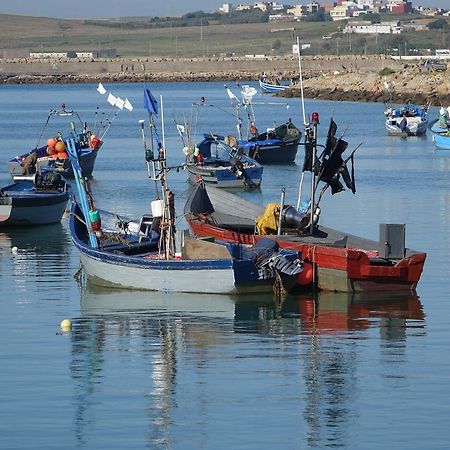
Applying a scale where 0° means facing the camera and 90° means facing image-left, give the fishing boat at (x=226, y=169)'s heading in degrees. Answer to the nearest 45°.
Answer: approximately 135°

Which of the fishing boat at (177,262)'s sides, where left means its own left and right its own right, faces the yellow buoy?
left

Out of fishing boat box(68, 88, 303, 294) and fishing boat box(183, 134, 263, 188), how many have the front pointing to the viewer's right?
0

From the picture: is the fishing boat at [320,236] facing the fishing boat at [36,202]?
yes

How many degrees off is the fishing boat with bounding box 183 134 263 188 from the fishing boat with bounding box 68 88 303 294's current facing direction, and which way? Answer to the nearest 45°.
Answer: approximately 45° to its right

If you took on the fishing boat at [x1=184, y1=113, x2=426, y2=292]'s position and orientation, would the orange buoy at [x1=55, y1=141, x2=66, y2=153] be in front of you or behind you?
in front

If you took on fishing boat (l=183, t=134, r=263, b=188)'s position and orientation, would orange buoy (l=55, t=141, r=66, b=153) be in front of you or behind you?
in front

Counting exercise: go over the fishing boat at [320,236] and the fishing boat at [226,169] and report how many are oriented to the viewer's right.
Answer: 0

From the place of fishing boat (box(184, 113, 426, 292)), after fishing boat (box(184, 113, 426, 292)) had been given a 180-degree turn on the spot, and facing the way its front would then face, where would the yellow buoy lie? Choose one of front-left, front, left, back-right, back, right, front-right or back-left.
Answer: right

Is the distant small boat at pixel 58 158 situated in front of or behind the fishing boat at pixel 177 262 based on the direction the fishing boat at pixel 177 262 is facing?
in front

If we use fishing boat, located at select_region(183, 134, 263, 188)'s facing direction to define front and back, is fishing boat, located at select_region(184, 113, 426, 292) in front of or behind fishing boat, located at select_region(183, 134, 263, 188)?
behind

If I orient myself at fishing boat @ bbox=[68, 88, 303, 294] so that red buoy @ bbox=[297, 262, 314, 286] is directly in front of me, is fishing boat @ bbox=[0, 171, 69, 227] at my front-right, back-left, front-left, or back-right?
back-left
